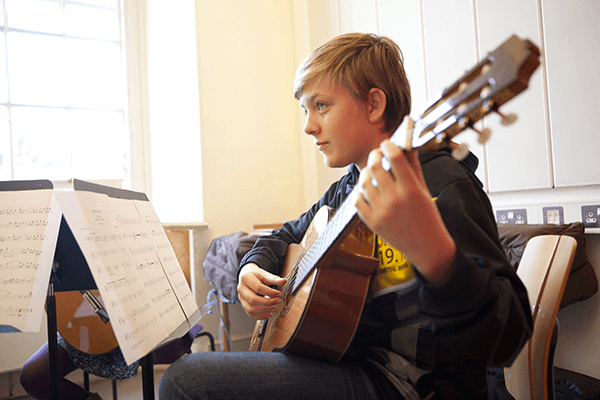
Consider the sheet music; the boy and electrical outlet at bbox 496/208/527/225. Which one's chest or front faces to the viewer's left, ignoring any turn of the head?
the boy

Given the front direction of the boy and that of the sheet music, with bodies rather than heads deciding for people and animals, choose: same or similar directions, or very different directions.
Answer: very different directions

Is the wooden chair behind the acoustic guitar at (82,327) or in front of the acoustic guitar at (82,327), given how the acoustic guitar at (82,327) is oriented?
in front

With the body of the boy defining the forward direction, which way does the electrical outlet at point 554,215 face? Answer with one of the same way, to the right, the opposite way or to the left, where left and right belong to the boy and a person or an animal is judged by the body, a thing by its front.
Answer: to the left

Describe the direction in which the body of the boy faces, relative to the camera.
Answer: to the viewer's left

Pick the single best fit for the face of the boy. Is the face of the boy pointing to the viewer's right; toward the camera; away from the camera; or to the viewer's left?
to the viewer's left

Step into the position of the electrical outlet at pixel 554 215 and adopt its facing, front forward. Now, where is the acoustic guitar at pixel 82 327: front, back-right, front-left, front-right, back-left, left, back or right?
front-right

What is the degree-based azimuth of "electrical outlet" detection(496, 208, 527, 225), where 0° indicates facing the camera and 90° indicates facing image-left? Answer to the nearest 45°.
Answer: approximately 0°

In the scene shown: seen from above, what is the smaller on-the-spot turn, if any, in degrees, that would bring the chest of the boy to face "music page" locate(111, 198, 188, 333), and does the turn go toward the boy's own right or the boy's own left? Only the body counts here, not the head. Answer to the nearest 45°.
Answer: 0° — they already face it

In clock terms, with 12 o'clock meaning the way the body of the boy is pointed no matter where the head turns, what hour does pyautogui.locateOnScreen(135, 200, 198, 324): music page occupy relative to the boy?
The music page is roughly at 1 o'clock from the boy.

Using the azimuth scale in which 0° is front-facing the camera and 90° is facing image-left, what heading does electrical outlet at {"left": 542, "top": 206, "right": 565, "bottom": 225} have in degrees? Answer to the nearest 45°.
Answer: approximately 0°

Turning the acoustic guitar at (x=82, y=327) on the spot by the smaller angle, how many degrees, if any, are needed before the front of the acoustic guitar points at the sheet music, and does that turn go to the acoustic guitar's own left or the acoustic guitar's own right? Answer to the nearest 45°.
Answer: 0° — it already faces it

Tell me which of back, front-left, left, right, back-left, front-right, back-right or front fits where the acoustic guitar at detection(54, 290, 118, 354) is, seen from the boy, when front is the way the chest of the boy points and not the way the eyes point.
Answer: front-right

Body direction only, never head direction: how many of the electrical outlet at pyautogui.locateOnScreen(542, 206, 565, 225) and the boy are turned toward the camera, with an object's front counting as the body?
1
